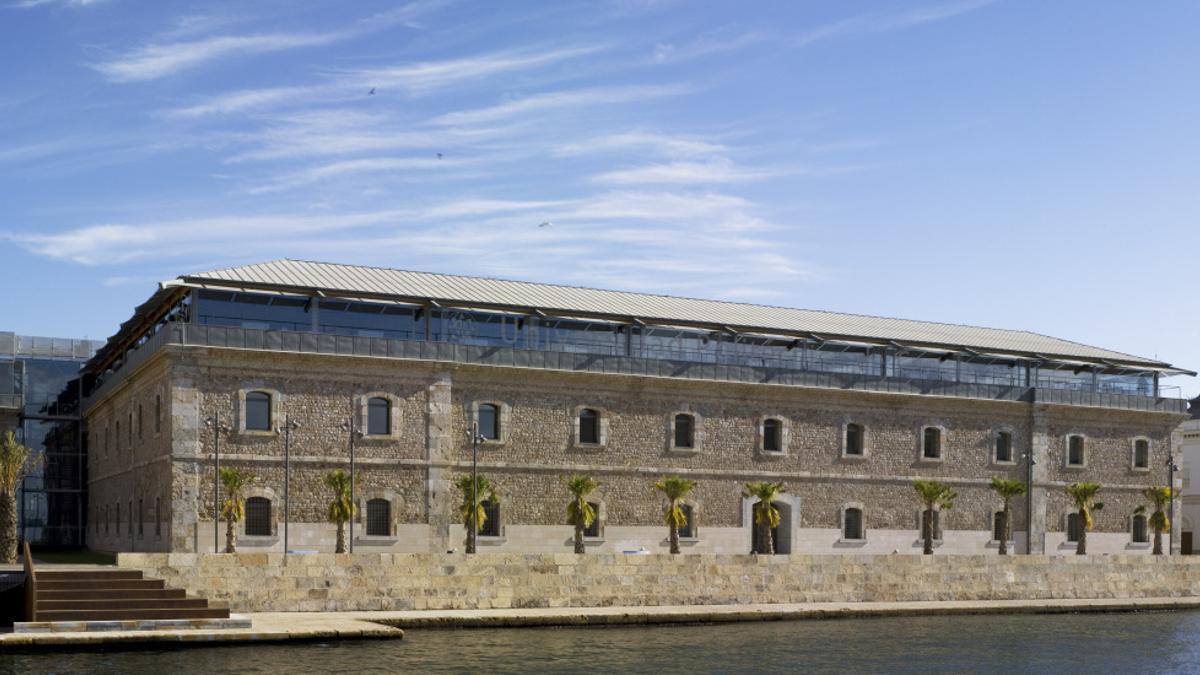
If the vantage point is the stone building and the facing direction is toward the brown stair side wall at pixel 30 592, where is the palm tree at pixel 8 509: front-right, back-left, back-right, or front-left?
front-right

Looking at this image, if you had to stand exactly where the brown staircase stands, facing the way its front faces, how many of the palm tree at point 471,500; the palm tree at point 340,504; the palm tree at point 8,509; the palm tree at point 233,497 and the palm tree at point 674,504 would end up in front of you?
0

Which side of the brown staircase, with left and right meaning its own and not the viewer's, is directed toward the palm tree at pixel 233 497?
back

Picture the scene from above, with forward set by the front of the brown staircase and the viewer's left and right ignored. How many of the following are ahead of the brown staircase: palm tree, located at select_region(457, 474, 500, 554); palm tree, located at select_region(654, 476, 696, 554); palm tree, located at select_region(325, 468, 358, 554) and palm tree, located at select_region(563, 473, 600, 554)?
0

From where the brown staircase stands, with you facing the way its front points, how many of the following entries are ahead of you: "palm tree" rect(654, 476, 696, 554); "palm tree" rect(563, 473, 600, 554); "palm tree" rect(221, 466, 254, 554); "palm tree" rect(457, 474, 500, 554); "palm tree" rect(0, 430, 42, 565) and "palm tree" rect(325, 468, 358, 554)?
0

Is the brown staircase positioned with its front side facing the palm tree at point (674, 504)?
no

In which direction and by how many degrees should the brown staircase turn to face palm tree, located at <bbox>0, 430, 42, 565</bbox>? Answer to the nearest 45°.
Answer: approximately 180°

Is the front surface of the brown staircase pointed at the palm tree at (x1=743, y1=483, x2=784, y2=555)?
no

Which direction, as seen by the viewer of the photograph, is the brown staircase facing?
facing the viewer

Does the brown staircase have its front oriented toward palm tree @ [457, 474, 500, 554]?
no
